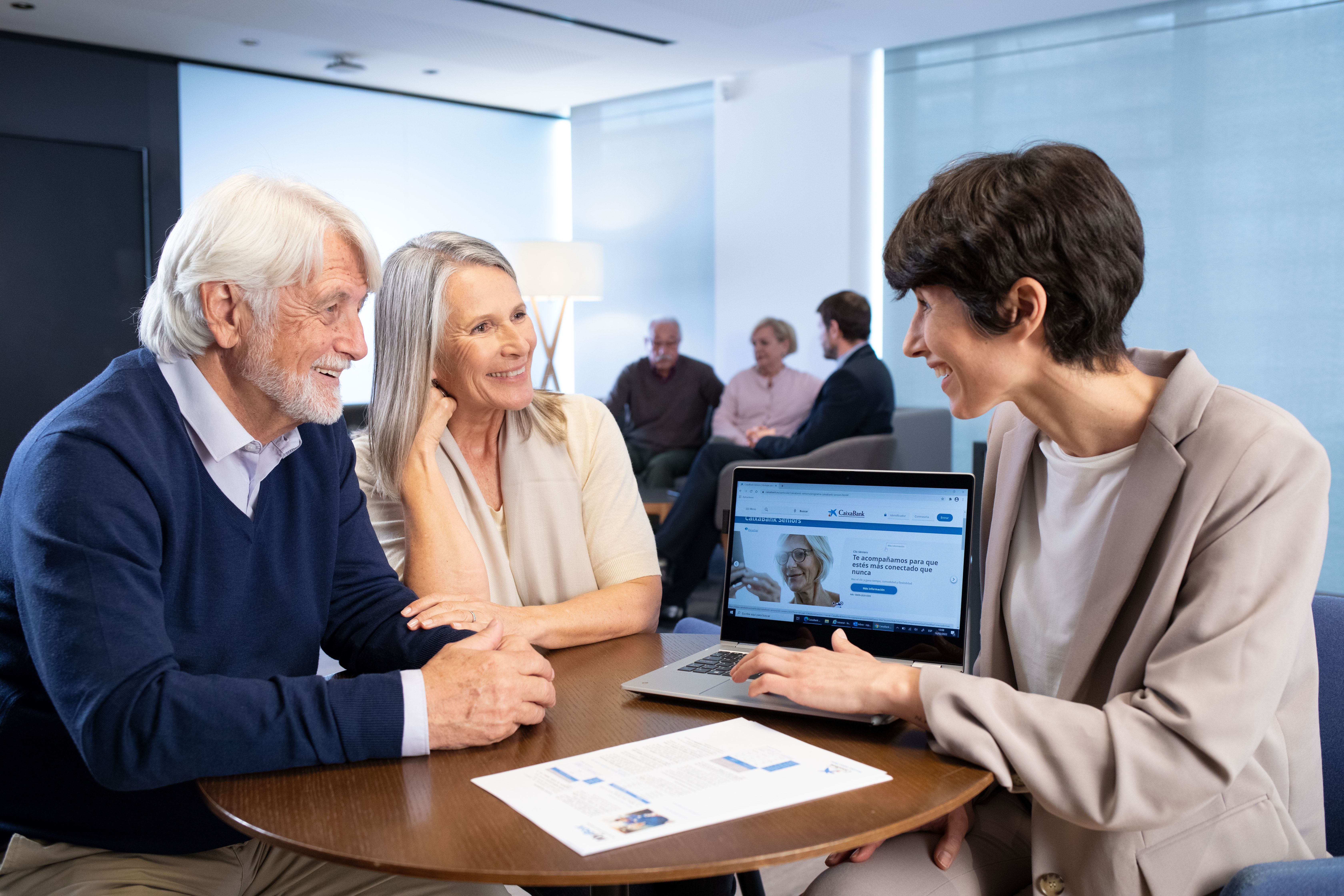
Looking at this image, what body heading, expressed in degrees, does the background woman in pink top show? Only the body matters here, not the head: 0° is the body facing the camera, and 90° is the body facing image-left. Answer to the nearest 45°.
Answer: approximately 0°

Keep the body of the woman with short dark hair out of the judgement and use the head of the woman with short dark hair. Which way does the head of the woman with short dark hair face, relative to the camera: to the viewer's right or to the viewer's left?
to the viewer's left

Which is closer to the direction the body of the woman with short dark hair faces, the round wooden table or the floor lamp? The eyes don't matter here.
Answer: the round wooden table

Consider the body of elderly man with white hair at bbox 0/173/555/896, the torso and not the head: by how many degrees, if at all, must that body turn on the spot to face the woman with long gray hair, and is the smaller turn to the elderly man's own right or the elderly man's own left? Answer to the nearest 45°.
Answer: approximately 90° to the elderly man's own left

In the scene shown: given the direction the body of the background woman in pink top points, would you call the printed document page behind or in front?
in front

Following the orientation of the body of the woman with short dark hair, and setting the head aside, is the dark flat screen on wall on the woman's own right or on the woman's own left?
on the woman's own right

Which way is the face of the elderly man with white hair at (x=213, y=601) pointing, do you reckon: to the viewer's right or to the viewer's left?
to the viewer's right
